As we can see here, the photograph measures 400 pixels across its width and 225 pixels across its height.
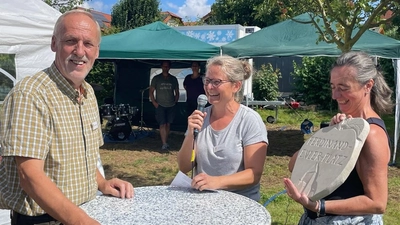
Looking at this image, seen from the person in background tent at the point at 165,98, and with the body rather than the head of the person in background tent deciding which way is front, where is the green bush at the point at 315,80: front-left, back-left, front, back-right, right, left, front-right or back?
back-left

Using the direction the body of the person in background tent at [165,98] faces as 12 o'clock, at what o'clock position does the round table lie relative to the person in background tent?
The round table is roughly at 12 o'clock from the person in background tent.

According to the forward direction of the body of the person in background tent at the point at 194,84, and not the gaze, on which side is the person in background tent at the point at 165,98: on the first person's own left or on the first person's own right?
on the first person's own right

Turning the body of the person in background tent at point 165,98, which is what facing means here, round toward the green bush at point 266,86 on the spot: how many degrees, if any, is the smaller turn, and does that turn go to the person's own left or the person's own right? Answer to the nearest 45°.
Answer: approximately 135° to the person's own left

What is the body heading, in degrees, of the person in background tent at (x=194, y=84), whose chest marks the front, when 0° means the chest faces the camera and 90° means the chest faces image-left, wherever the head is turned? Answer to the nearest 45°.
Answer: approximately 0°

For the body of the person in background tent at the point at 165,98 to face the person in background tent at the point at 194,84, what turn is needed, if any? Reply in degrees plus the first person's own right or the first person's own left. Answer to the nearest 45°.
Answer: approximately 90° to the first person's own left

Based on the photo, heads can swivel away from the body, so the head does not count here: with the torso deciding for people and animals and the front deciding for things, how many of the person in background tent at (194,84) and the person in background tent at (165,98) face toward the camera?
2

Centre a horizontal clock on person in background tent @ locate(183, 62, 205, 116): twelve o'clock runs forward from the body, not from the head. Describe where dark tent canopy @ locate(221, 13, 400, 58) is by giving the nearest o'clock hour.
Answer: The dark tent canopy is roughly at 10 o'clock from the person in background tent.

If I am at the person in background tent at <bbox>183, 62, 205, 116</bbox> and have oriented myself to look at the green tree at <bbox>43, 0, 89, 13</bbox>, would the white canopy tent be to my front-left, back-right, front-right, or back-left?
back-left

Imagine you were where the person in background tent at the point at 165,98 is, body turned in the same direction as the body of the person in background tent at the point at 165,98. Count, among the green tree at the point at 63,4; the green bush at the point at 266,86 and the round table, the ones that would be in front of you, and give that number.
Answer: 1
